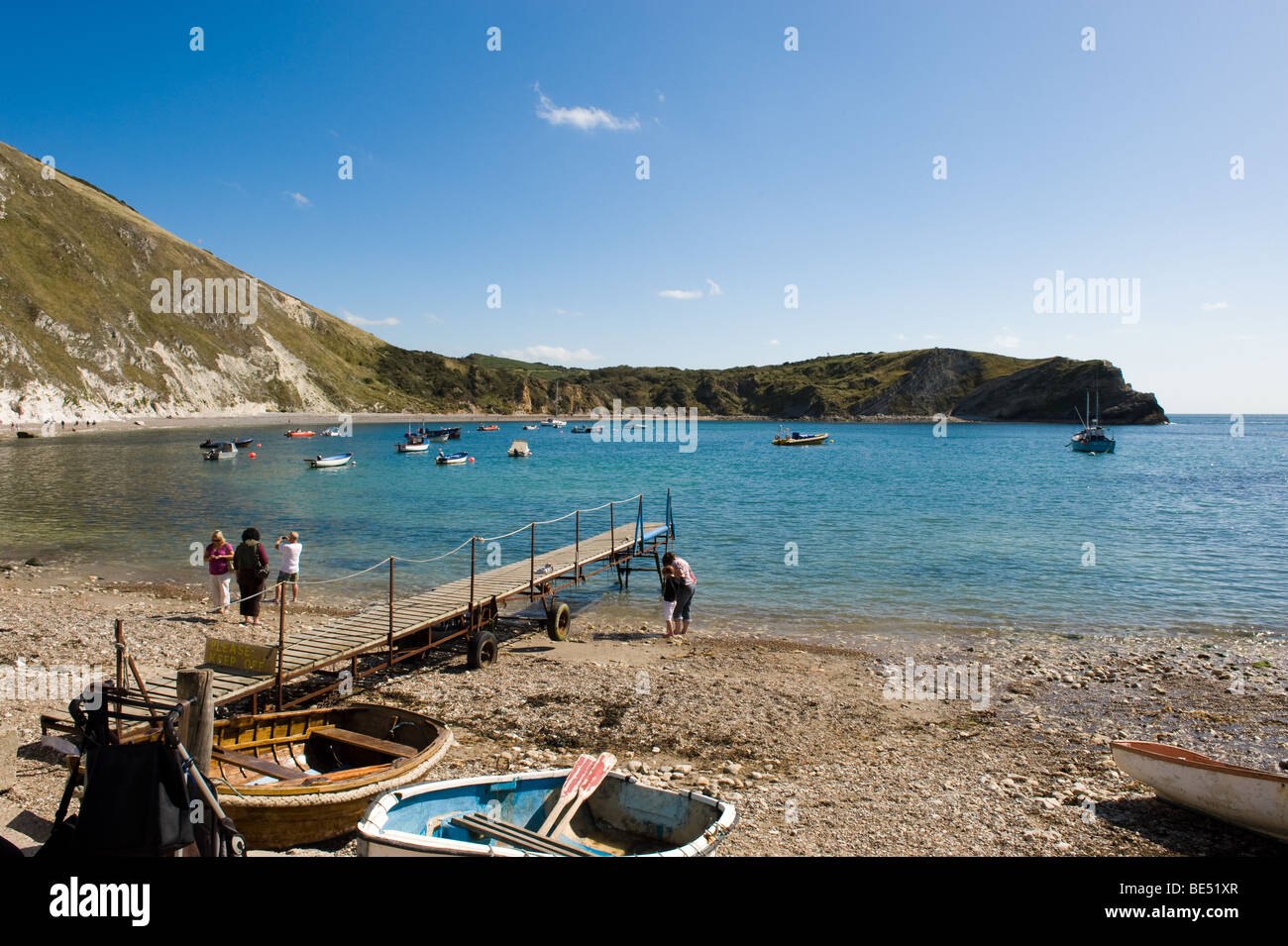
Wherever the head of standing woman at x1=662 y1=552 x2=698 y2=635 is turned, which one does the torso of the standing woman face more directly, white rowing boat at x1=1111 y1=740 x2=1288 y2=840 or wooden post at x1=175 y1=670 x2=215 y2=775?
the wooden post

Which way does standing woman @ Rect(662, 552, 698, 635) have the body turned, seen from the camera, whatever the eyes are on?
to the viewer's left

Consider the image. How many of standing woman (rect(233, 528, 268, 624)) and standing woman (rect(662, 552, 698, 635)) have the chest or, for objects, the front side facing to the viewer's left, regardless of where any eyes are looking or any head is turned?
1

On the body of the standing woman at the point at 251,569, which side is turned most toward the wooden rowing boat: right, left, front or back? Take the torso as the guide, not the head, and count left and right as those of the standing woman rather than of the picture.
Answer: back

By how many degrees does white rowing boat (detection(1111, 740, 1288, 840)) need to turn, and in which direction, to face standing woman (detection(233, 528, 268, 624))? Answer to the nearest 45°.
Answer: approximately 45° to its left

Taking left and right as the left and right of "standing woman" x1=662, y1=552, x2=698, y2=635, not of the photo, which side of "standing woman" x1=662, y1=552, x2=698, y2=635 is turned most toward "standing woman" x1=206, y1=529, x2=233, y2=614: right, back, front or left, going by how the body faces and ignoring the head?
front

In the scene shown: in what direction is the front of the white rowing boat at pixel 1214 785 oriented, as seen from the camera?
facing away from the viewer and to the left of the viewer

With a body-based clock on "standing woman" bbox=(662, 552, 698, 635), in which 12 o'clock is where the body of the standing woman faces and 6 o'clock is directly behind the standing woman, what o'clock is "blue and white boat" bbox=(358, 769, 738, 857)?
The blue and white boat is roughly at 9 o'clock from the standing woman.

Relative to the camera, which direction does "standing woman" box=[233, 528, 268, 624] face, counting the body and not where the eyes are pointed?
away from the camera

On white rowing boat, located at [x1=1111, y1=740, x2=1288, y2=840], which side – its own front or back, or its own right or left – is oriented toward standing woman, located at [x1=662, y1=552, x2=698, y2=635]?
front

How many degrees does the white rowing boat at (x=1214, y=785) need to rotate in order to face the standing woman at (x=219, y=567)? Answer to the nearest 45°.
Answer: approximately 45° to its left
